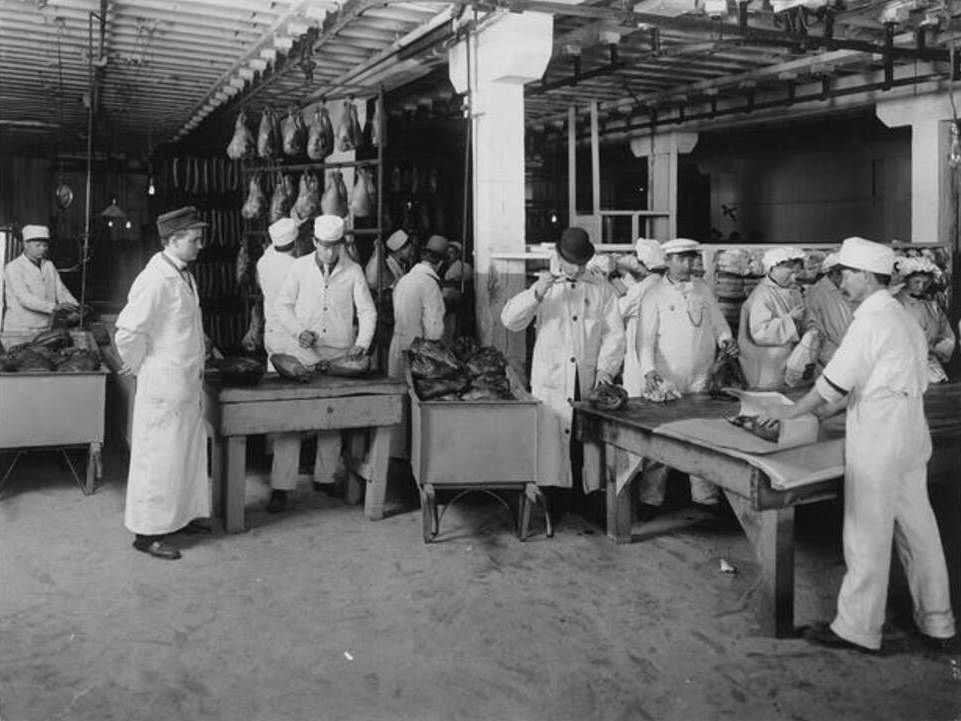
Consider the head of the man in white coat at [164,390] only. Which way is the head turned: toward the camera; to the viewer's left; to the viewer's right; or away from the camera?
to the viewer's right

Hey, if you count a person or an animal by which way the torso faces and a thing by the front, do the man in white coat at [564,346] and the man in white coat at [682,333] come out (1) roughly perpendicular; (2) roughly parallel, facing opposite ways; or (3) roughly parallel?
roughly parallel

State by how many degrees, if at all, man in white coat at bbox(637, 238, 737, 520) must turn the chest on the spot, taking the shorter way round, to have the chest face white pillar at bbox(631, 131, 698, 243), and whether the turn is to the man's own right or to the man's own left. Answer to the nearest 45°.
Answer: approximately 180°

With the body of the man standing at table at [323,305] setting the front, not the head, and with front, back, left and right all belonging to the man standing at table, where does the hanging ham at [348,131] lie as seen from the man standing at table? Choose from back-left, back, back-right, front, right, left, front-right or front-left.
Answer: back

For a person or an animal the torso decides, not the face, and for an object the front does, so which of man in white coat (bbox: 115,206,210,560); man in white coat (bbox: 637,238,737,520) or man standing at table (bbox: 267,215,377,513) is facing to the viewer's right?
man in white coat (bbox: 115,206,210,560)

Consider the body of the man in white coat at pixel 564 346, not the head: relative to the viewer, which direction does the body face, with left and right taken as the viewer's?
facing the viewer

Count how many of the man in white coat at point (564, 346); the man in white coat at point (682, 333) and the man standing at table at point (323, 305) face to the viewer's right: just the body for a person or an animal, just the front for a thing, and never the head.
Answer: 0

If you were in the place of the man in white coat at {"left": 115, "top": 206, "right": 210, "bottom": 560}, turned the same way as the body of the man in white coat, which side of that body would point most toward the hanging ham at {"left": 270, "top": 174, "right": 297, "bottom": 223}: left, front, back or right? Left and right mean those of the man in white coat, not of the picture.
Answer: left

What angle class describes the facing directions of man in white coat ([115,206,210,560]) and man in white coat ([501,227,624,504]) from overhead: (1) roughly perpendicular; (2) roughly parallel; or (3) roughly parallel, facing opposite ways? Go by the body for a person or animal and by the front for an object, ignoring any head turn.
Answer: roughly perpendicular

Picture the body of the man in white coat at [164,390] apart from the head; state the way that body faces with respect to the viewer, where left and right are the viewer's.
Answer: facing to the right of the viewer

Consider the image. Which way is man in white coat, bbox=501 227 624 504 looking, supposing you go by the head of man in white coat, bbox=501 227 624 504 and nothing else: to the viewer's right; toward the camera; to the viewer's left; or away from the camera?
toward the camera

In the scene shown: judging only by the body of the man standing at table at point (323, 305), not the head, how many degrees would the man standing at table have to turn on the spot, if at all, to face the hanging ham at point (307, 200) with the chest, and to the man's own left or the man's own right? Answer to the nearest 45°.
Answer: approximately 180°

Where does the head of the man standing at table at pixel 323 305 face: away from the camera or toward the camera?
toward the camera

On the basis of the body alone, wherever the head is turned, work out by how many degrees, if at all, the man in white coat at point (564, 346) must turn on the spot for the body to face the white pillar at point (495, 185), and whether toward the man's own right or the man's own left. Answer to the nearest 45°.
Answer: approximately 180°

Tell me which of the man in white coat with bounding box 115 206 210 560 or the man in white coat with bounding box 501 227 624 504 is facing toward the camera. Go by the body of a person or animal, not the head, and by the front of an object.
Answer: the man in white coat with bounding box 501 227 624 504
